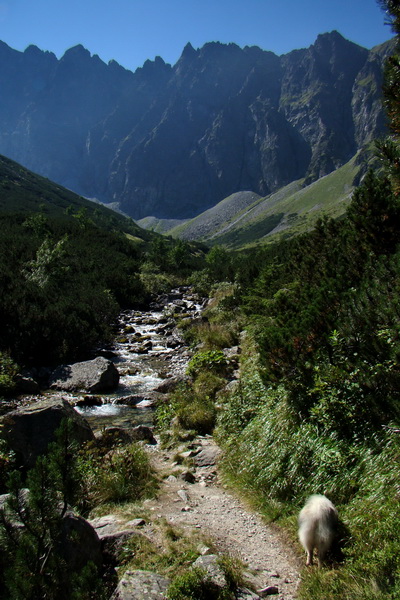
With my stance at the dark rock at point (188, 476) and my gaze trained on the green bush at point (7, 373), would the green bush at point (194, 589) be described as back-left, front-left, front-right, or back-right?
back-left

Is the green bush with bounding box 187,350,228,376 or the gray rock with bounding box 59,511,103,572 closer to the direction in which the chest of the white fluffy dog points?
the green bush

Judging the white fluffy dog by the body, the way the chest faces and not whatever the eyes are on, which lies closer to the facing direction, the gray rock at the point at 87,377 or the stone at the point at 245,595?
the gray rock

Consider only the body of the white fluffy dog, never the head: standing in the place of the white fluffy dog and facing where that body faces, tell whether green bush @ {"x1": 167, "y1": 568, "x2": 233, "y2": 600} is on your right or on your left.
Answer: on your left

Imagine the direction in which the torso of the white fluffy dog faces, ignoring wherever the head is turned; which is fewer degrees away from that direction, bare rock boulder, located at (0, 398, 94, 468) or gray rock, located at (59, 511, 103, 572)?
the bare rock boulder

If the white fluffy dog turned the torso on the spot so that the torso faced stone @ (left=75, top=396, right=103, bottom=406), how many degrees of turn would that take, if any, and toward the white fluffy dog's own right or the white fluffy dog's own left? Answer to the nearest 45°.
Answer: approximately 45° to the white fluffy dog's own left

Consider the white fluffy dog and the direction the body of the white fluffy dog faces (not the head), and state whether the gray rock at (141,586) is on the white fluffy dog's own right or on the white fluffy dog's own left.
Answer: on the white fluffy dog's own left

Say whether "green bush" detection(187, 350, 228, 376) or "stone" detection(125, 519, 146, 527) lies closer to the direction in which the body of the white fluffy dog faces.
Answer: the green bush

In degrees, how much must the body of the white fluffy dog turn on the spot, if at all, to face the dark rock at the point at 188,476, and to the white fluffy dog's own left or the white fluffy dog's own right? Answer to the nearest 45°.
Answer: approximately 45° to the white fluffy dog's own left

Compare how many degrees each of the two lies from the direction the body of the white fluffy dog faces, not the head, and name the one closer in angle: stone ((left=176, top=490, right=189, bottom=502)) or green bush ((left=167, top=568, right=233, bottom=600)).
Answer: the stone

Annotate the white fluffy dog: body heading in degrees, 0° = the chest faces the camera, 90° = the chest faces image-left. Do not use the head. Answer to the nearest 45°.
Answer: approximately 180°
